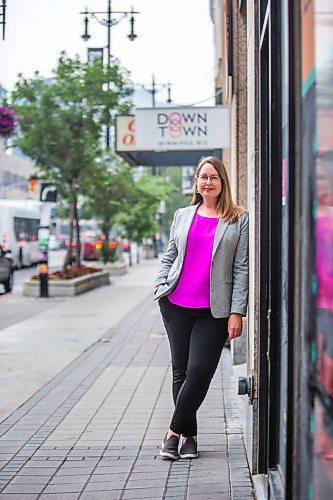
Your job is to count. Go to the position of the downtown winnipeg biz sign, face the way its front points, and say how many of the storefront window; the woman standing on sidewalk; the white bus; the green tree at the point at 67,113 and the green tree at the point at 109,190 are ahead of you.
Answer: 2

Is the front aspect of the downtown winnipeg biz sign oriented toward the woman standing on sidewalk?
yes

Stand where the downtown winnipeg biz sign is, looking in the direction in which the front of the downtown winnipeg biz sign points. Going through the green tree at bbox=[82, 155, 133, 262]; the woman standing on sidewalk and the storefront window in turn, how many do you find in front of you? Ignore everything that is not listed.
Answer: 2

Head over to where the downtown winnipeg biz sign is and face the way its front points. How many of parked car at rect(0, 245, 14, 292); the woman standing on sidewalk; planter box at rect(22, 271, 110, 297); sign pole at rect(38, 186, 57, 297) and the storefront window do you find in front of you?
2

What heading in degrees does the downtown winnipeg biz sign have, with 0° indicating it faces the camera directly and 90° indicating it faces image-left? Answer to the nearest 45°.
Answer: approximately 0°
